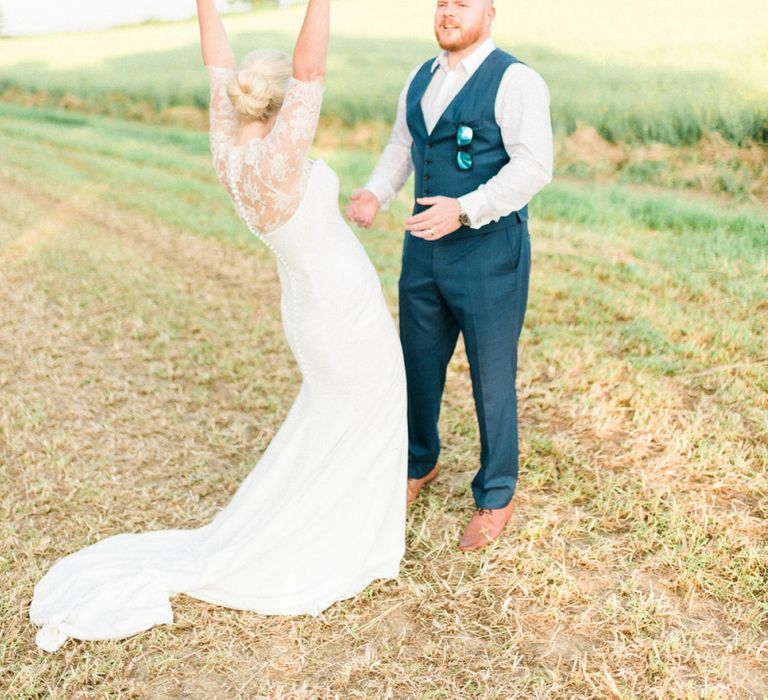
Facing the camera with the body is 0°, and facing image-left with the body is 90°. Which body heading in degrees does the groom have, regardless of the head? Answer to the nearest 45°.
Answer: approximately 45°
